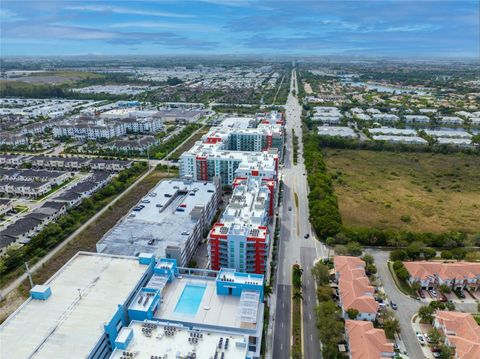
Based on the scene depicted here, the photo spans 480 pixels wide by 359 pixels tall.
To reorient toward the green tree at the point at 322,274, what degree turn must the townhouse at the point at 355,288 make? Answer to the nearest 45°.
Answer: approximately 180°

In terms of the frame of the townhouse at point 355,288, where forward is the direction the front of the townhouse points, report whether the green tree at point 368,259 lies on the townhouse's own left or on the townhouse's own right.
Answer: on the townhouse's own left

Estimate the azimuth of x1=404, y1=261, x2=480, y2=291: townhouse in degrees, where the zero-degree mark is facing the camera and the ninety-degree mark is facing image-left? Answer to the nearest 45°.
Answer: approximately 0°

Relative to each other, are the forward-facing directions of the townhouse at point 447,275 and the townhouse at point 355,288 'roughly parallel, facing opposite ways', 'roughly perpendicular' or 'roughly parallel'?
roughly perpendicular

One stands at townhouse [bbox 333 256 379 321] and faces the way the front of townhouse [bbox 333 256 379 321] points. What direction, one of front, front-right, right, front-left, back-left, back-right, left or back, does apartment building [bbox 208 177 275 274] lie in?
back

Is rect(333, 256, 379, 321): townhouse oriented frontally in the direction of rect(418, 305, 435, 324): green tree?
yes

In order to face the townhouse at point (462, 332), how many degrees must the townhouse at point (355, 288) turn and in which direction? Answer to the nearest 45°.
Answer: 0° — it already faces it

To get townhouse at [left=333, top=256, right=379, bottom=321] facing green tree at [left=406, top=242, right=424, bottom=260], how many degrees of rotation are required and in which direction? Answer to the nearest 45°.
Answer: approximately 45° to its left

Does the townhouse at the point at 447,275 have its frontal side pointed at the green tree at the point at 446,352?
yes

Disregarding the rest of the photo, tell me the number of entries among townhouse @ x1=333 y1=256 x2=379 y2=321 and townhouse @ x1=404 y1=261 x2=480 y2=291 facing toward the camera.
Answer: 1

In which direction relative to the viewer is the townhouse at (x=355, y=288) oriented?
to the viewer's right
